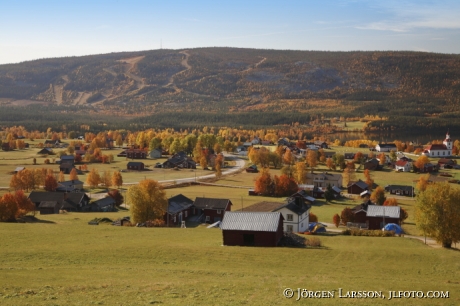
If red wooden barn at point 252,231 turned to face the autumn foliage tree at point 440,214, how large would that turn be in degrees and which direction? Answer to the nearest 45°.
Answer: approximately 90° to its left

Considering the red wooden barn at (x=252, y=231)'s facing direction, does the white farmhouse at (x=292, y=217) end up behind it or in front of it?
behind

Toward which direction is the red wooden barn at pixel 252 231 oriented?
toward the camera

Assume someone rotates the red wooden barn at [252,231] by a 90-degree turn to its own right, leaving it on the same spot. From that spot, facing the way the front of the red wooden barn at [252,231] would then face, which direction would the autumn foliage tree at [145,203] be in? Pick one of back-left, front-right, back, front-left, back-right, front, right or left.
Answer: front-right
